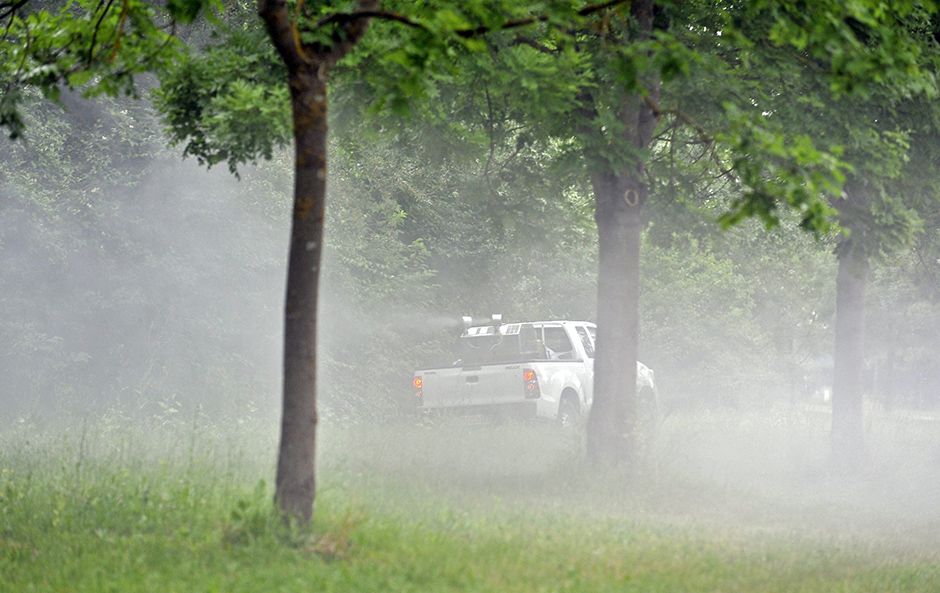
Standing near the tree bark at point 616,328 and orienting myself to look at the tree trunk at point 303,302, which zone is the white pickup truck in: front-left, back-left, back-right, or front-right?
back-right

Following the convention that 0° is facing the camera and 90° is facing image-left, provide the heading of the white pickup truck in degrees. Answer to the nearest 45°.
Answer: approximately 225°

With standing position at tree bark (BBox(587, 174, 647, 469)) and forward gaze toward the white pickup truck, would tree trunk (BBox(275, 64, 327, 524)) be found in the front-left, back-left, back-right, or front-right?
back-left

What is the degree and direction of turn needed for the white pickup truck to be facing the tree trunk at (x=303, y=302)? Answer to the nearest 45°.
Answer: approximately 135° to its right

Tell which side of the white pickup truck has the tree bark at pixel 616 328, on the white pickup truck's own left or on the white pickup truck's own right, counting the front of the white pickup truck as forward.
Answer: on the white pickup truck's own right
